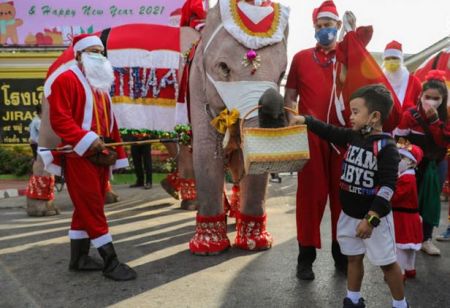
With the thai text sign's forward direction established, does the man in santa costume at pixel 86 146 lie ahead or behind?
ahead

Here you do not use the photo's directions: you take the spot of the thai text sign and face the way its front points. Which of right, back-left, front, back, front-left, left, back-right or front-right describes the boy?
front

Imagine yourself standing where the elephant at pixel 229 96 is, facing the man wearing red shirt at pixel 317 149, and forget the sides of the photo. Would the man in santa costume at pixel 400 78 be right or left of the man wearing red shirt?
left

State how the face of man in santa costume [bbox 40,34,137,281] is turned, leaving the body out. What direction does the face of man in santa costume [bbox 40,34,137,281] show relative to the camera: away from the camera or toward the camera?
toward the camera

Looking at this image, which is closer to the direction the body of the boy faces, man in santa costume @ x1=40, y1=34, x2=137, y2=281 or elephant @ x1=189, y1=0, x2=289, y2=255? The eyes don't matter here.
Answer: the man in santa costume

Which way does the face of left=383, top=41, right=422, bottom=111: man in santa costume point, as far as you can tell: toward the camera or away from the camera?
toward the camera

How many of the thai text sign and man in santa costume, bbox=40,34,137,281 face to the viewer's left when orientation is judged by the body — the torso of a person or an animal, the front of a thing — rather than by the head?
0

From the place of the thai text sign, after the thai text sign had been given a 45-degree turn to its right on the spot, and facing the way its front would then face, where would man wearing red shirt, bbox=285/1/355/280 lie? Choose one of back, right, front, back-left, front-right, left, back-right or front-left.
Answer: front-left

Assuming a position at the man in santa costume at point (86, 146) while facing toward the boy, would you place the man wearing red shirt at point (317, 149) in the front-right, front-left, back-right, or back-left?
front-left

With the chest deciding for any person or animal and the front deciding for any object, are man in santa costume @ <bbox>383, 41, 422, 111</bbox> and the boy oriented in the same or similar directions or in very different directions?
same or similar directions

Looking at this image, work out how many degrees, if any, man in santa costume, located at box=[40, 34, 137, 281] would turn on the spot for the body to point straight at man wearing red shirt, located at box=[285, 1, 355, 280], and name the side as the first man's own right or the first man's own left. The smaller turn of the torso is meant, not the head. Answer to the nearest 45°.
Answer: approximately 45° to the first man's own left

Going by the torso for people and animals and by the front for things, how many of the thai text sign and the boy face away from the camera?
0

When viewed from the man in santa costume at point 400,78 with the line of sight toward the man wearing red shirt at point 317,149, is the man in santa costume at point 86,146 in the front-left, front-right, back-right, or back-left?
front-right

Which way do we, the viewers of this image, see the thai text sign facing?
facing the viewer
